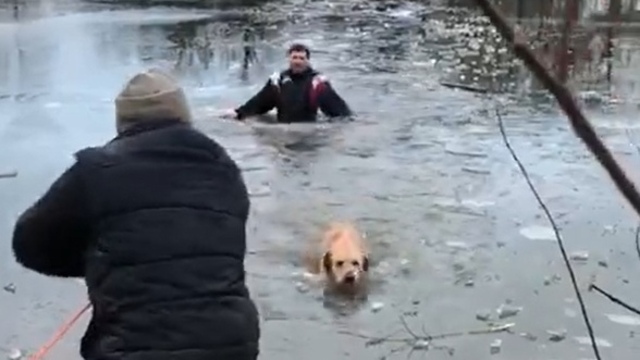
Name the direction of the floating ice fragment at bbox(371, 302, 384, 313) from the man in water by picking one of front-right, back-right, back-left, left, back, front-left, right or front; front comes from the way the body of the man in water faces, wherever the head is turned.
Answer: front

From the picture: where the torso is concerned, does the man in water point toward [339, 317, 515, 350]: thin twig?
yes

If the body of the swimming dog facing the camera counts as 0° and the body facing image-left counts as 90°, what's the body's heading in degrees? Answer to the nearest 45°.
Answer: approximately 0°

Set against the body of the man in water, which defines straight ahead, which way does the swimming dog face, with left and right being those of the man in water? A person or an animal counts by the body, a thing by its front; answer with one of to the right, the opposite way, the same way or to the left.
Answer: the same way

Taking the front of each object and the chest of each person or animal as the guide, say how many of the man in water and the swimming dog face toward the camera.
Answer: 2

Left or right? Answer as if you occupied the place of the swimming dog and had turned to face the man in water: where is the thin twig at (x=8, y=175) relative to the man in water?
left

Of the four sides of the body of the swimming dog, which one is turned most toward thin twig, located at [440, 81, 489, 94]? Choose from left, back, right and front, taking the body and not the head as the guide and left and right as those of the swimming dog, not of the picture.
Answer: back

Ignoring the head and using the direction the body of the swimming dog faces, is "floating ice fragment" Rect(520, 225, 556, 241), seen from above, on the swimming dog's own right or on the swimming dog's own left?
on the swimming dog's own left

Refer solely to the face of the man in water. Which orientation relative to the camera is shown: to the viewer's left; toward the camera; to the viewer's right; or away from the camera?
toward the camera

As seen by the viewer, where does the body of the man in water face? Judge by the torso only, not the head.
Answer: toward the camera

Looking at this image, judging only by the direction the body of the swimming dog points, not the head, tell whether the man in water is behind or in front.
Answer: behind

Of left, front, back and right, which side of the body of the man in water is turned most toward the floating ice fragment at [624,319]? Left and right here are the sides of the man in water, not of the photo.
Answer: front

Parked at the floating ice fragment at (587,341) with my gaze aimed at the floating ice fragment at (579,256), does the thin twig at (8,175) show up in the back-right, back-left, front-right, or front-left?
front-left
